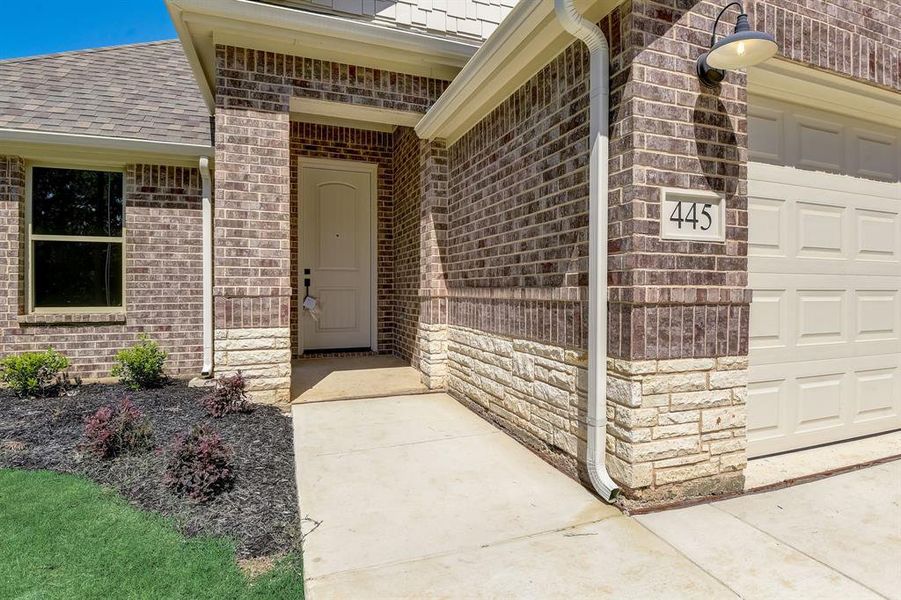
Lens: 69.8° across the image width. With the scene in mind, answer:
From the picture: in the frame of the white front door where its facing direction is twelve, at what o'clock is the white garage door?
The white garage door is roughly at 11 o'clock from the white front door.

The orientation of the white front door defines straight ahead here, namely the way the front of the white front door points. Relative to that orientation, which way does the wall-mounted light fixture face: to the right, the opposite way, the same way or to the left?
the same way

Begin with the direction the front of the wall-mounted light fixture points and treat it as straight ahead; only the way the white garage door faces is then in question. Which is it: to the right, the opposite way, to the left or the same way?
the same way

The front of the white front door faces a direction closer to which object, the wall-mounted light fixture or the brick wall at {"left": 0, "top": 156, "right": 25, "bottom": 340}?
the wall-mounted light fixture

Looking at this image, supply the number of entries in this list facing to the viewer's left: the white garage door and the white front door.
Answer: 0

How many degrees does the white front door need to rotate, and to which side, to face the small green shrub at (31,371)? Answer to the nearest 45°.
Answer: approximately 45° to its right

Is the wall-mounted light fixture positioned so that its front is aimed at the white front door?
no

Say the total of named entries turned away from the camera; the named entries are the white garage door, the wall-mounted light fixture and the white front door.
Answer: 0

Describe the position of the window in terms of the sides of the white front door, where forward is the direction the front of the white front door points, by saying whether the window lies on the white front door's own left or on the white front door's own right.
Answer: on the white front door's own right

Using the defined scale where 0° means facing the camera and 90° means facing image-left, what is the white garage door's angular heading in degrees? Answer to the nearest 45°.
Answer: approximately 315°

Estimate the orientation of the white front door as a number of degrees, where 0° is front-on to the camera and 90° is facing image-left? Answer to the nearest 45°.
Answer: approximately 0°

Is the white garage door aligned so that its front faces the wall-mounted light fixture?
no

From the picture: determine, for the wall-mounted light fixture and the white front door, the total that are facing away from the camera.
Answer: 0
